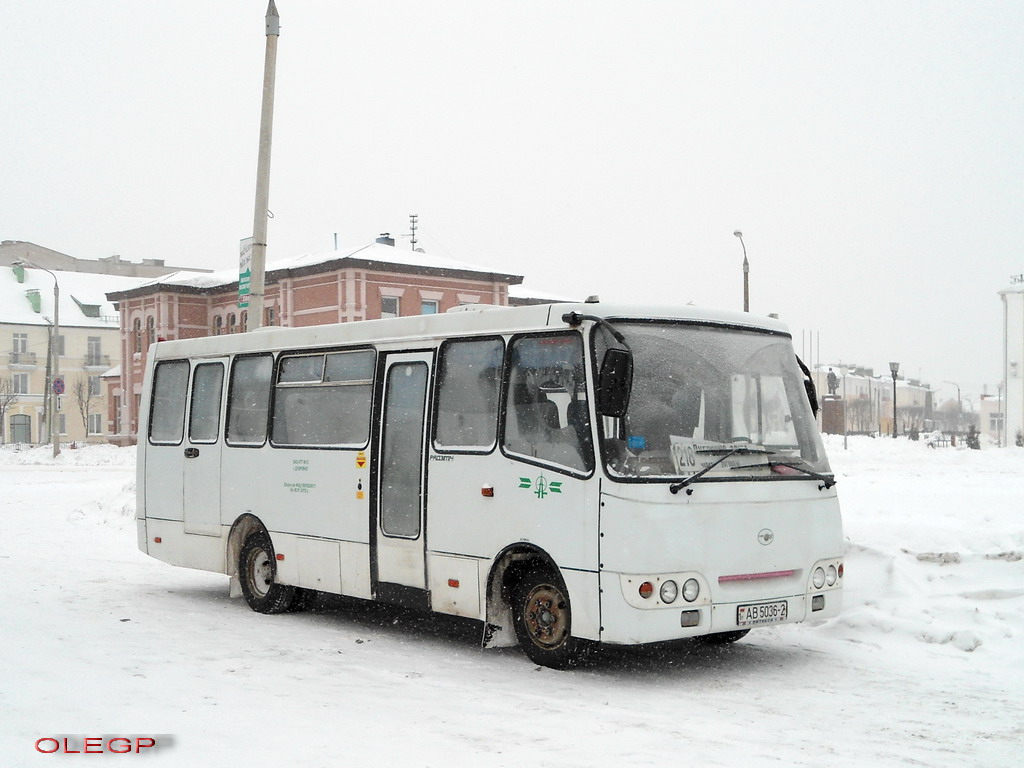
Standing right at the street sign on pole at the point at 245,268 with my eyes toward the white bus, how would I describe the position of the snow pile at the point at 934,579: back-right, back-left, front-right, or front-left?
front-left

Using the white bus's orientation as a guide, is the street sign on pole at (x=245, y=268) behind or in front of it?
behind

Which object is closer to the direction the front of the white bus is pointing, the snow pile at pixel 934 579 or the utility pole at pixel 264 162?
the snow pile

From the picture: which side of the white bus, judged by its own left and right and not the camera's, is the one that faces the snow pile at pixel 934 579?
left

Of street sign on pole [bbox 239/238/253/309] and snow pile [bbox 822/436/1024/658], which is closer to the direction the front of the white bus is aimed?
the snow pile

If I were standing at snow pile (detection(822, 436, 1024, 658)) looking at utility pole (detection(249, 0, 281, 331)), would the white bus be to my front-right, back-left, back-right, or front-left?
front-left

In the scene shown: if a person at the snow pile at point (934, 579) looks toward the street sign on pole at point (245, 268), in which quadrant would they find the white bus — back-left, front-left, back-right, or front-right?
front-left

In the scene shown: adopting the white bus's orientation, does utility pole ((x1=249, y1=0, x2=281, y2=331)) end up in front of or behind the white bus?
behind
